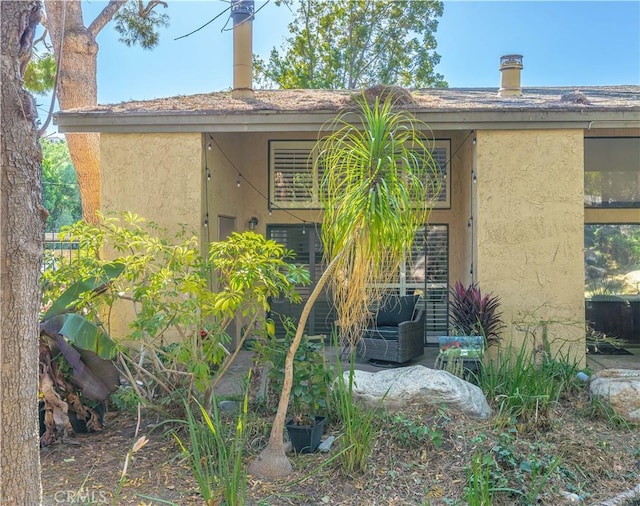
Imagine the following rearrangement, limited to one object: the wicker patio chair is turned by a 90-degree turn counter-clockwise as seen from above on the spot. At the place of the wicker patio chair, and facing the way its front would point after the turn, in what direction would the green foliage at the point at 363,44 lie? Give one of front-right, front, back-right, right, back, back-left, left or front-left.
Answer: back-left

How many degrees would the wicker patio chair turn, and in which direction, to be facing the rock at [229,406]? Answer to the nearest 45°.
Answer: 0° — it already faces it

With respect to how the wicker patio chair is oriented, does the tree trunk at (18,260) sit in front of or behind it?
in front

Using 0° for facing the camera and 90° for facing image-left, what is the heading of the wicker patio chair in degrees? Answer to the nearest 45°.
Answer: approximately 45°

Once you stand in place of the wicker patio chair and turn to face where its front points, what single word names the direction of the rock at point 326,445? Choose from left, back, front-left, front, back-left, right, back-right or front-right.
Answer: front-left

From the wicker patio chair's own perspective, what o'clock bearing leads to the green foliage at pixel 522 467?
The green foliage is roughly at 10 o'clock from the wicker patio chair.

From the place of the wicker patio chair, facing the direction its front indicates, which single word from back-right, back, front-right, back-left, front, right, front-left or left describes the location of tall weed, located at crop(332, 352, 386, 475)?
front-left

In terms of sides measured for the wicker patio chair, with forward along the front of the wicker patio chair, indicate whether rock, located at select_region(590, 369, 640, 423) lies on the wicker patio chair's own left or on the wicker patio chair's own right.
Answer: on the wicker patio chair's own left

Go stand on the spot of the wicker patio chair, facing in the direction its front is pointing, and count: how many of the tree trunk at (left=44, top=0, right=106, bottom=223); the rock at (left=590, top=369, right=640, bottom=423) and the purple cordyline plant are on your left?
2

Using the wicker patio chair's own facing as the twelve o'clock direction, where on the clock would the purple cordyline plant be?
The purple cordyline plant is roughly at 9 o'clock from the wicker patio chair.

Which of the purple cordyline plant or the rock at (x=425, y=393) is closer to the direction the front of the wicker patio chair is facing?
the rock
